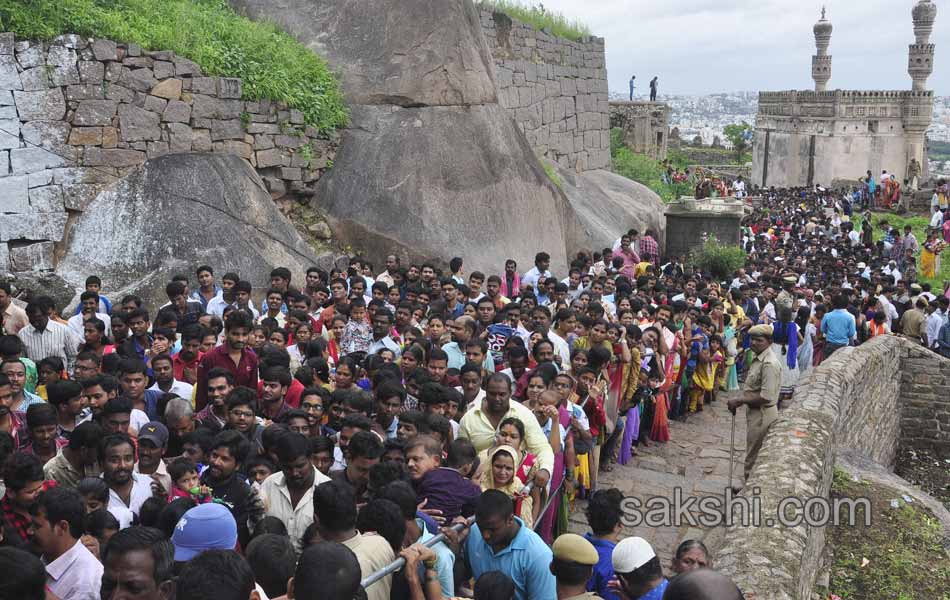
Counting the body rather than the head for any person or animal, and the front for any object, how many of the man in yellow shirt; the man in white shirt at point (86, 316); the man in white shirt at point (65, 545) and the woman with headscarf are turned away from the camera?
0

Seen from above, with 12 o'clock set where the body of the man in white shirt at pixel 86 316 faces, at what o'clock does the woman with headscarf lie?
The woman with headscarf is roughly at 11 o'clock from the man in white shirt.

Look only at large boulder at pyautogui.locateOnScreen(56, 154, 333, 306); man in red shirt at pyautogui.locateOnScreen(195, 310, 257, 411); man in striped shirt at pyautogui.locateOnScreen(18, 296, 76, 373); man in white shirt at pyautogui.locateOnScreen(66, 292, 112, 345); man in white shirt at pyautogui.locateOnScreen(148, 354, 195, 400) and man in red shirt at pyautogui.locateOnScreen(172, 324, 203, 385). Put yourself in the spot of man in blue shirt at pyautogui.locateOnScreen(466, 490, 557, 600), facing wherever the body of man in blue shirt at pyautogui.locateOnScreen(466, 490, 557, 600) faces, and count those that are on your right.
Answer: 6

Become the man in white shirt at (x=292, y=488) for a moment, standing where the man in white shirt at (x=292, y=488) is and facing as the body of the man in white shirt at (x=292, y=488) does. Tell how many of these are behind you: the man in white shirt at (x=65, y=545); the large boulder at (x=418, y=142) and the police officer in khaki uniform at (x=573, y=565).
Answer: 1

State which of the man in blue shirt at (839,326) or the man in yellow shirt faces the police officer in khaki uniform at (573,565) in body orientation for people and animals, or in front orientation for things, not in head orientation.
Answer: the man in yellow shirt

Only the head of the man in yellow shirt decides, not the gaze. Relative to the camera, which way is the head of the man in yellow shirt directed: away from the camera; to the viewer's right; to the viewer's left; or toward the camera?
toward the camera

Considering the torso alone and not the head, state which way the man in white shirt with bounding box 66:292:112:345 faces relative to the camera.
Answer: toward the camera

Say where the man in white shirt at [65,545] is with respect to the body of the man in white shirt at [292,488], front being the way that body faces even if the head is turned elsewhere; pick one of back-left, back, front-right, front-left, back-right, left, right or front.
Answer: front-right

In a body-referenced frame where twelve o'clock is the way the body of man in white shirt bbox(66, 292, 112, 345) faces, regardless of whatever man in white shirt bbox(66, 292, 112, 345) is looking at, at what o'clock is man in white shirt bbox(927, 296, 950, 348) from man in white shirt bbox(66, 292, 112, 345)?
man in white shirt bbox(927, 296, 950, 348) is roughly at 9 o'clock from man in white shirt bbox(66, 292, 112, 345).

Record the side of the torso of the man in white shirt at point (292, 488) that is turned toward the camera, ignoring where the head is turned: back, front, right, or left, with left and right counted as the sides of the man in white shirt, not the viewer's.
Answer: front

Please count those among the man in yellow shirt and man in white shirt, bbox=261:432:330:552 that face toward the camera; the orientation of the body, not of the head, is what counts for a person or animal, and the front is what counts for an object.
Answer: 2

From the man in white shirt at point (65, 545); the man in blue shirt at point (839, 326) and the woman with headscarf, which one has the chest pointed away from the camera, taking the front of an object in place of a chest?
the man in blue shirt

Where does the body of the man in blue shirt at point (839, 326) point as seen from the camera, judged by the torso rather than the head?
away from the camera

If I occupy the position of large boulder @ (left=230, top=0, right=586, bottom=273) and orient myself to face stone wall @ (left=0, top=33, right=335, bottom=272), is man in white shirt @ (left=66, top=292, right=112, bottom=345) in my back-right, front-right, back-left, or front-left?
front-left

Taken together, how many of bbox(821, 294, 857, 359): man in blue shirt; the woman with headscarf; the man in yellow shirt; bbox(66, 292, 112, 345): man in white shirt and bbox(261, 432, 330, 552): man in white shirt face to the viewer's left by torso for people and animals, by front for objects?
0

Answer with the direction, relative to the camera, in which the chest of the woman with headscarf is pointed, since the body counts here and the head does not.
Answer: toward the camera
